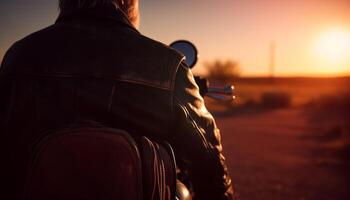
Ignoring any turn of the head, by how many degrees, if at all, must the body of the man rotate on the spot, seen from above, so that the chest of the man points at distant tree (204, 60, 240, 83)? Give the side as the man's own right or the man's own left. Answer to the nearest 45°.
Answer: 0° — they already face it

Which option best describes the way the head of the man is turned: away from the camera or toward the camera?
away from the camera

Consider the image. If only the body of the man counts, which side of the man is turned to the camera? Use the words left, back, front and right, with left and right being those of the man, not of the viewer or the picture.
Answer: back
